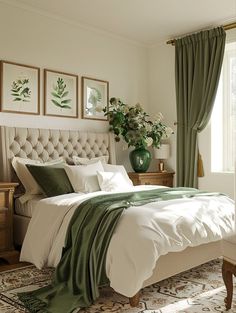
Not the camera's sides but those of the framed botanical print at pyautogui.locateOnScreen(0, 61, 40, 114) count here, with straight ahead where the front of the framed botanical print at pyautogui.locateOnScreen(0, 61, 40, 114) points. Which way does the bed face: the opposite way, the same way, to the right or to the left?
the same way

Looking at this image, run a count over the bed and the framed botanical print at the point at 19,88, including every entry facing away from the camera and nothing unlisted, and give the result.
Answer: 0

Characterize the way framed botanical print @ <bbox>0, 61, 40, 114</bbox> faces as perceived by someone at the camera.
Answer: facing the viewer and to the right of the viewer

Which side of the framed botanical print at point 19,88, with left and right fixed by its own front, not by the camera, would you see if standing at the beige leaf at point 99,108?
left

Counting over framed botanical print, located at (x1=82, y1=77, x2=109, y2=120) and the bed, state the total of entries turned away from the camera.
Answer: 0

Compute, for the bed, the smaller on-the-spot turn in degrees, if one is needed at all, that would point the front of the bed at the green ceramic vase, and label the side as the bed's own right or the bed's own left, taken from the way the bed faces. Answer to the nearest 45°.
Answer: approximately 90° to the bed's own left

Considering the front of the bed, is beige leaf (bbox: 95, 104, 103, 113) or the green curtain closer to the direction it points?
the green curtain

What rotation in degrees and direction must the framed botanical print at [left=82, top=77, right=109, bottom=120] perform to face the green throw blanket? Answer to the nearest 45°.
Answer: approximately 45° to its right

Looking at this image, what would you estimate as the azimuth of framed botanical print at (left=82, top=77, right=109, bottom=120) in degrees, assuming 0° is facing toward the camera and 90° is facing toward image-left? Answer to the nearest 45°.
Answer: approximately 315°

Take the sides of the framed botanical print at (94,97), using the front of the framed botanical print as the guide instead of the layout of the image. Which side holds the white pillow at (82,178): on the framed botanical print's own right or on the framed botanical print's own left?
on the framed botanical print's own right

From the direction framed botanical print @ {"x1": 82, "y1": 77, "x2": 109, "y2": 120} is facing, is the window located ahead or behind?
ahead

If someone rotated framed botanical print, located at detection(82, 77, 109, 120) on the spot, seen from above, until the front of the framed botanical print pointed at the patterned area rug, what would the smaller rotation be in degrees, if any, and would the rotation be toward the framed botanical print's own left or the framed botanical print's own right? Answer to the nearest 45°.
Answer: approximately 45° to the framed botanical print's own right

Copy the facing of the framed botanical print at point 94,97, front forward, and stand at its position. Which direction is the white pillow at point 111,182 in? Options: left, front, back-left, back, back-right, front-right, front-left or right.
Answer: front-right

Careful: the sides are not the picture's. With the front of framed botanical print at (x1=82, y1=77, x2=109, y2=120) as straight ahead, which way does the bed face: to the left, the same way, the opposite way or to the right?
the same way
